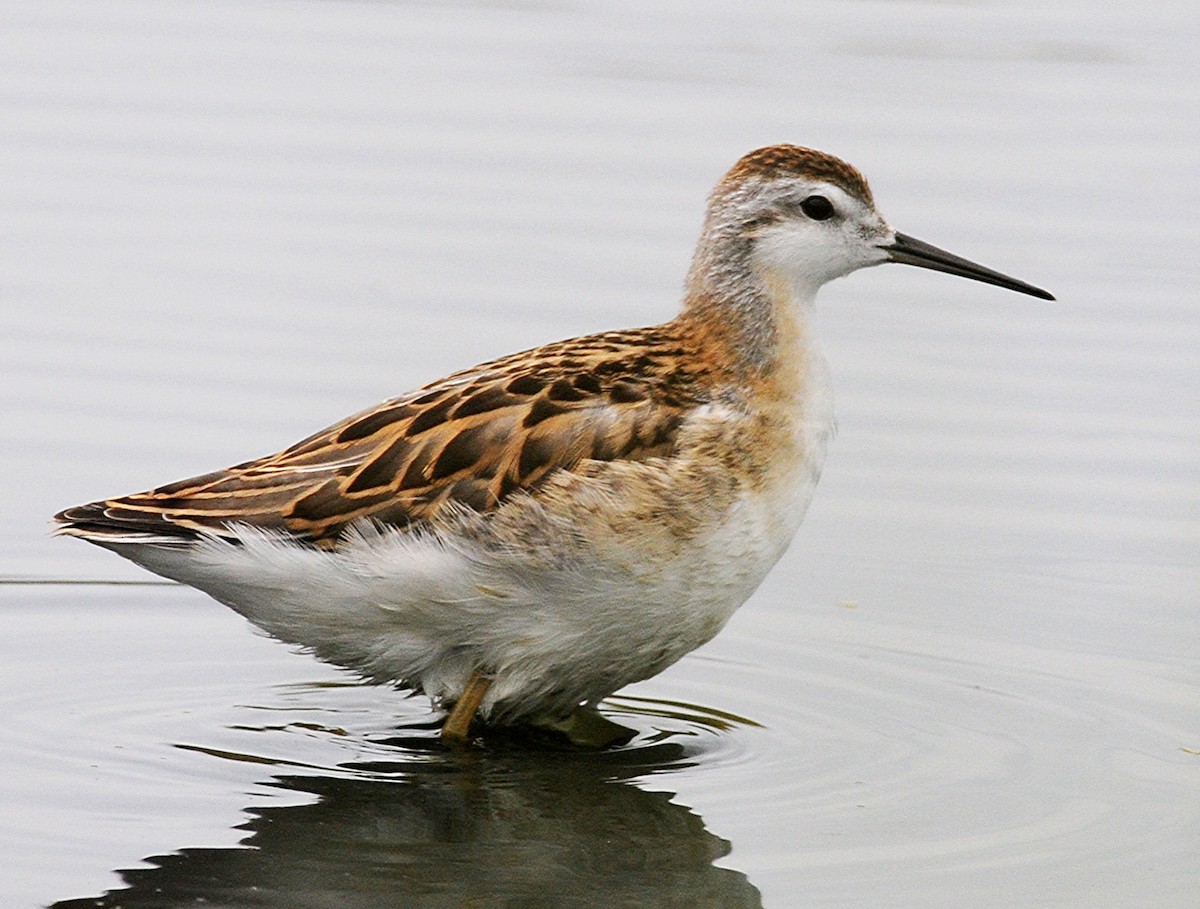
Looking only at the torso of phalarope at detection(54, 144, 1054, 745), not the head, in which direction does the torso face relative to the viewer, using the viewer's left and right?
facing to the right of the viewer
